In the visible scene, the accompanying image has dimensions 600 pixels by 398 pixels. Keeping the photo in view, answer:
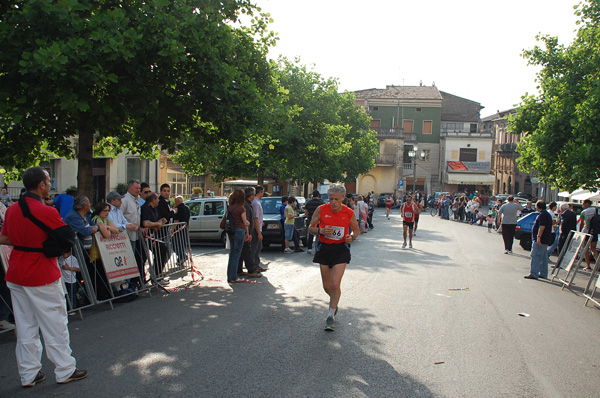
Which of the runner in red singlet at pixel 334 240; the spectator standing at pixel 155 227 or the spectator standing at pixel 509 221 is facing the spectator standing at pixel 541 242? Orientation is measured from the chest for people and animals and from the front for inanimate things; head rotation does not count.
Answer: the spectator standing at pixel 155 227

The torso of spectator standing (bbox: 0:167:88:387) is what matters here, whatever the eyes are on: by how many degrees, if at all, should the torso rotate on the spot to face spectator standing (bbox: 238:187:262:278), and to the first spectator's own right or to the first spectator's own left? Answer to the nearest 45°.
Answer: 0° — they already face them

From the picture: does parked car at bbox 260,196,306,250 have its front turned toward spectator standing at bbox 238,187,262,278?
yes

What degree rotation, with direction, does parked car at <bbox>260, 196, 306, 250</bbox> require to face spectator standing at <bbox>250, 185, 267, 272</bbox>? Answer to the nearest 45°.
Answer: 0° — it already faces them

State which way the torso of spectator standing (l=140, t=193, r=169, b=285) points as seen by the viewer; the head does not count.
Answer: to the viewer's right

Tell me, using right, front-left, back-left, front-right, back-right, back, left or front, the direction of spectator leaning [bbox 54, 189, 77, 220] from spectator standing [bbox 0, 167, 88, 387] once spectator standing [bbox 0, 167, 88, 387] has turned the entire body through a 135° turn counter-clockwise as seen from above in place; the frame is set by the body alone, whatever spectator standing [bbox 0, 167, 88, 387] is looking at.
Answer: right

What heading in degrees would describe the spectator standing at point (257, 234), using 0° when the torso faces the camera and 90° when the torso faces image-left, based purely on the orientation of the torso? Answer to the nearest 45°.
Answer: approximately 270°

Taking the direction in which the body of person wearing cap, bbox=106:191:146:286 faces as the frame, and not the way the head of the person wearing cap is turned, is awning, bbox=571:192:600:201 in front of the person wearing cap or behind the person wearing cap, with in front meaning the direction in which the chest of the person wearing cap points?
in front

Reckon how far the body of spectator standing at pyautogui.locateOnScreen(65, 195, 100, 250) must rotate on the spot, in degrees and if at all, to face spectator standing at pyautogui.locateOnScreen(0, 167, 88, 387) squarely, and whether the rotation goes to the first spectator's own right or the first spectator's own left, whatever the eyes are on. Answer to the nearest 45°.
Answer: approximately 90° to the first spectator's own right

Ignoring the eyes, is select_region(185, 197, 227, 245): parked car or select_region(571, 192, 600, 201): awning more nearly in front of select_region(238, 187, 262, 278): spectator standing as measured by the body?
the awning
